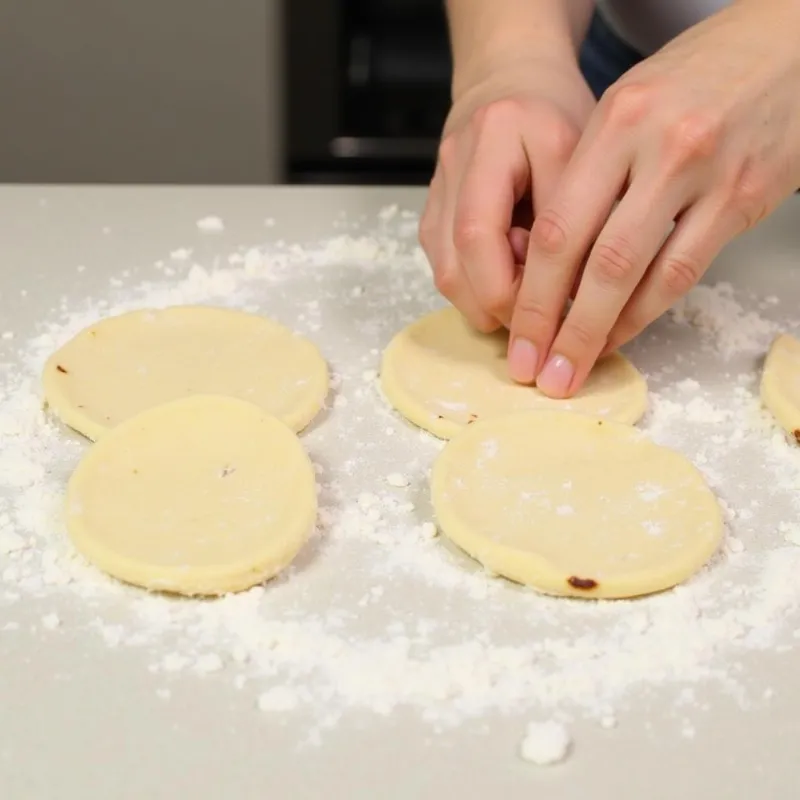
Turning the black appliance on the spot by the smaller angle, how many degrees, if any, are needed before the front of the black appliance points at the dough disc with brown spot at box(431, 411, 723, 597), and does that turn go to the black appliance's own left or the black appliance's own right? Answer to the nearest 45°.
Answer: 0° — it already faces it

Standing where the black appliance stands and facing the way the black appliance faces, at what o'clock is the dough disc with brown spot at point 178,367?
The dough disc with brown spot is roughly at 12 o'clock from the black appliance.

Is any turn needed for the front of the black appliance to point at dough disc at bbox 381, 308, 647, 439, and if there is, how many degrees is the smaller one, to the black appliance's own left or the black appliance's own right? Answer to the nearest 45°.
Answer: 0° — it already faces it

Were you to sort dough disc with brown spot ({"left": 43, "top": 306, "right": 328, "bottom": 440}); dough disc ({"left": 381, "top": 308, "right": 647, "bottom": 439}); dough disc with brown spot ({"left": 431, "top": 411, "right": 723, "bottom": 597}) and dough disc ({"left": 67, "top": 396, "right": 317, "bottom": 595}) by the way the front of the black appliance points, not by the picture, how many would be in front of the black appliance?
4

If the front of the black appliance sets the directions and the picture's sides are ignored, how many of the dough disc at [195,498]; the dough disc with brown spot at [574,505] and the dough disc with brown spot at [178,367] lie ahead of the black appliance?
3

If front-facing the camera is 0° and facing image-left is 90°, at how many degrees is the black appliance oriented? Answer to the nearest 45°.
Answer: approximately 0°

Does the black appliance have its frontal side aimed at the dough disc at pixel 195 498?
yes

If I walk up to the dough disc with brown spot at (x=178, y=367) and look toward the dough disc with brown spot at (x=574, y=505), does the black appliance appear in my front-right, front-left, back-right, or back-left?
back-left
